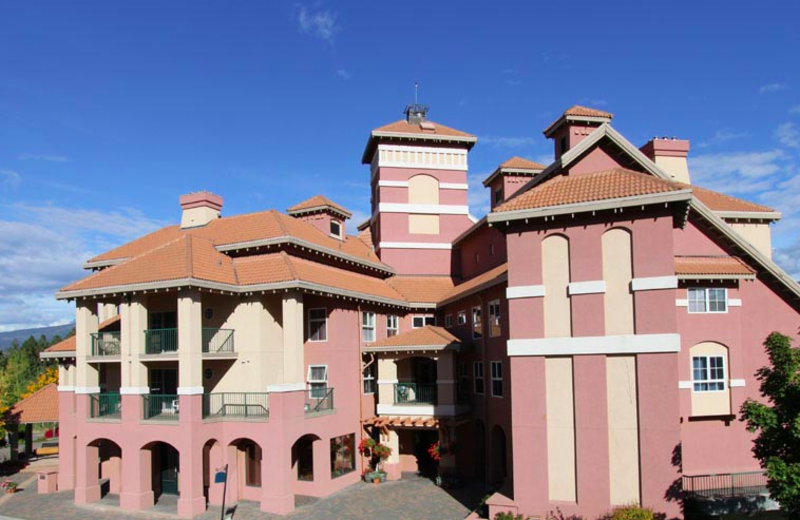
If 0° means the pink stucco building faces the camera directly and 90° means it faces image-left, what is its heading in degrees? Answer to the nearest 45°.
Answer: approximately 0°
